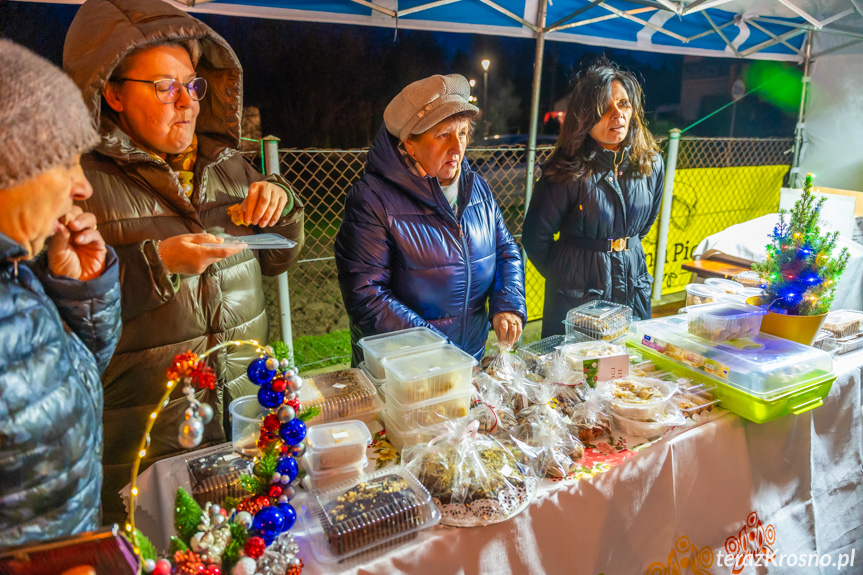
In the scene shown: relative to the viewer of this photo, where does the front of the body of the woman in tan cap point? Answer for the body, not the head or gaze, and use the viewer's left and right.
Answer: facing the viewer and to the right of the viewer

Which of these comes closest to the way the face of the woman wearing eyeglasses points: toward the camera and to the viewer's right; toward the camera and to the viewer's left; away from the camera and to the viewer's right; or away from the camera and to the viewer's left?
toward the camera and to the viewer's right

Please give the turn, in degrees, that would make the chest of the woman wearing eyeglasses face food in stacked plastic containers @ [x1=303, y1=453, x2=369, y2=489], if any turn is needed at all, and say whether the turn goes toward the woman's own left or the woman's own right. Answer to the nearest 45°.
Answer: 0° — they already face it

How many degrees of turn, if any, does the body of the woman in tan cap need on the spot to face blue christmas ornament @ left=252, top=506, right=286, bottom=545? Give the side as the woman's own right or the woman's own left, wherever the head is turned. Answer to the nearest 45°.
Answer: approximately 45° to the woman's own right

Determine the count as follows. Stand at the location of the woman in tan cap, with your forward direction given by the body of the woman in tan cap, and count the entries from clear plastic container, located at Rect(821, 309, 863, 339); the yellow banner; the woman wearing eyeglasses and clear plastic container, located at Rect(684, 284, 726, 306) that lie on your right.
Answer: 1

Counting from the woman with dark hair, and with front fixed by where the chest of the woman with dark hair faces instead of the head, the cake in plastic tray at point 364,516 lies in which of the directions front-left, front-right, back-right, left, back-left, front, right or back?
front-right

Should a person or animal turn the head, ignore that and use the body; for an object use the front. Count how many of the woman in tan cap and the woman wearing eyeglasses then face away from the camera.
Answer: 0

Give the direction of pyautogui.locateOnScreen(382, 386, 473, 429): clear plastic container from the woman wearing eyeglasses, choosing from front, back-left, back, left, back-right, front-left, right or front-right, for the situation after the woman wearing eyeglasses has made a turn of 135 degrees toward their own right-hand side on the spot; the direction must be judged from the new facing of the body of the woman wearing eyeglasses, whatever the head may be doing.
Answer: back-left
